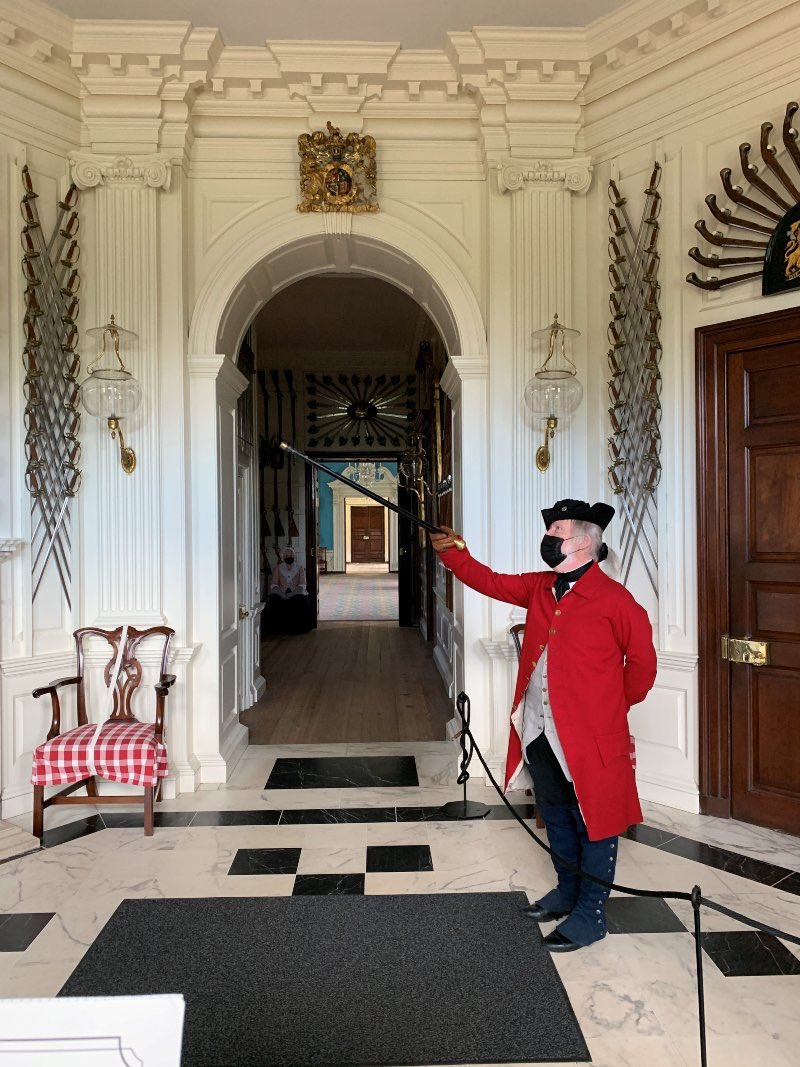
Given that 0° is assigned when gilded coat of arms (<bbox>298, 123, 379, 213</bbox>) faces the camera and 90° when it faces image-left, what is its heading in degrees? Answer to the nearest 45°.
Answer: approximately 0°

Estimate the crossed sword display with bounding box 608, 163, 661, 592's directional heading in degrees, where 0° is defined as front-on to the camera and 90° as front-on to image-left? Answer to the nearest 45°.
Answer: approximately 45°

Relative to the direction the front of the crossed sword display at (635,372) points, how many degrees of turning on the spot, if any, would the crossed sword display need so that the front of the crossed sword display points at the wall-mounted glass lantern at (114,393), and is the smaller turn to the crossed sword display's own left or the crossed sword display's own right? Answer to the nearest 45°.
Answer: approximately 45° to the crossed sword display's own right

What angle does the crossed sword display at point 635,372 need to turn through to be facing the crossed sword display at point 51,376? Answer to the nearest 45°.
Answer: approximately 45° to its right

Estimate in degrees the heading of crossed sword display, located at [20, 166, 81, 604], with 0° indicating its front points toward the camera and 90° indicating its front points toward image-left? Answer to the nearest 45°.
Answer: approximately 315°

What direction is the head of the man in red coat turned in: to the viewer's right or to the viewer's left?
to the viewer's left
